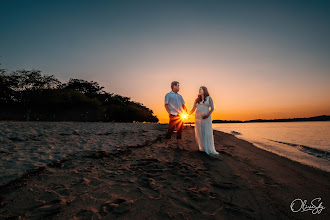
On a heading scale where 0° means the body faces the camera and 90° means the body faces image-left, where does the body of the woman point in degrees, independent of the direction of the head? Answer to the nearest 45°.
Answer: approximately 45°

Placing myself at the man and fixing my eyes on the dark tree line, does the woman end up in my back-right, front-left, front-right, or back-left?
back-right

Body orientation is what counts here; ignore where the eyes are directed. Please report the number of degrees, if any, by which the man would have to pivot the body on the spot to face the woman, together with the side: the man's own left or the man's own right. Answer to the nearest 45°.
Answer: approximately 45° to the man's own left

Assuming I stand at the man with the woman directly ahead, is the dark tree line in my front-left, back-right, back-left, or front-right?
back-left

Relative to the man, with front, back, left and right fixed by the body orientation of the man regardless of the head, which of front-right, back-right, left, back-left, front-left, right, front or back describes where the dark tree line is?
back

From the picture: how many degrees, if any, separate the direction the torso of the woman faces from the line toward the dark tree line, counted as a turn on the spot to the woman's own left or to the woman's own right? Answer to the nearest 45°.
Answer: approximately 90° to the woman's own right

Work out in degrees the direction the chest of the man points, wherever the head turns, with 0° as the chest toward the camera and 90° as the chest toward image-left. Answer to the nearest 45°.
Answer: approximately 315°
